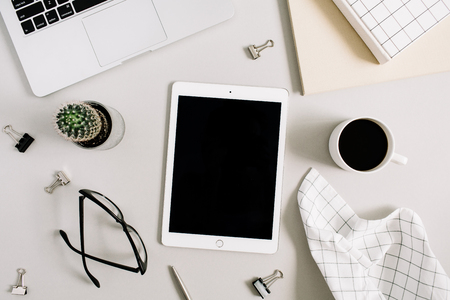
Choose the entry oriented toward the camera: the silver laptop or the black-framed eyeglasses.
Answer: the silver laptop

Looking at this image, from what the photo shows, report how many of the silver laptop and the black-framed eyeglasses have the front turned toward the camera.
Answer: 1
